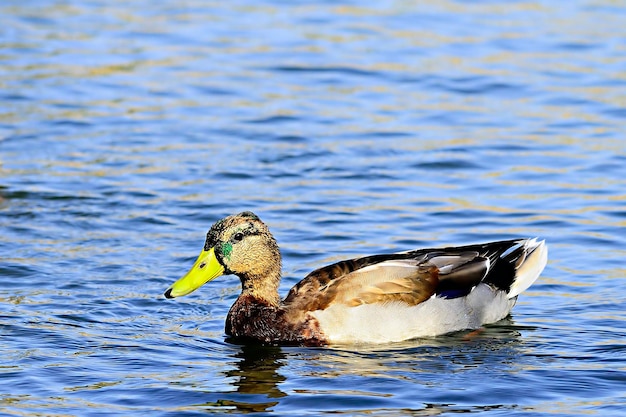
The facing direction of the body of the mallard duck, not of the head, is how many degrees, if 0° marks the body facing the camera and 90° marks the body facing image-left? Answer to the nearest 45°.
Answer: approximately 90°
